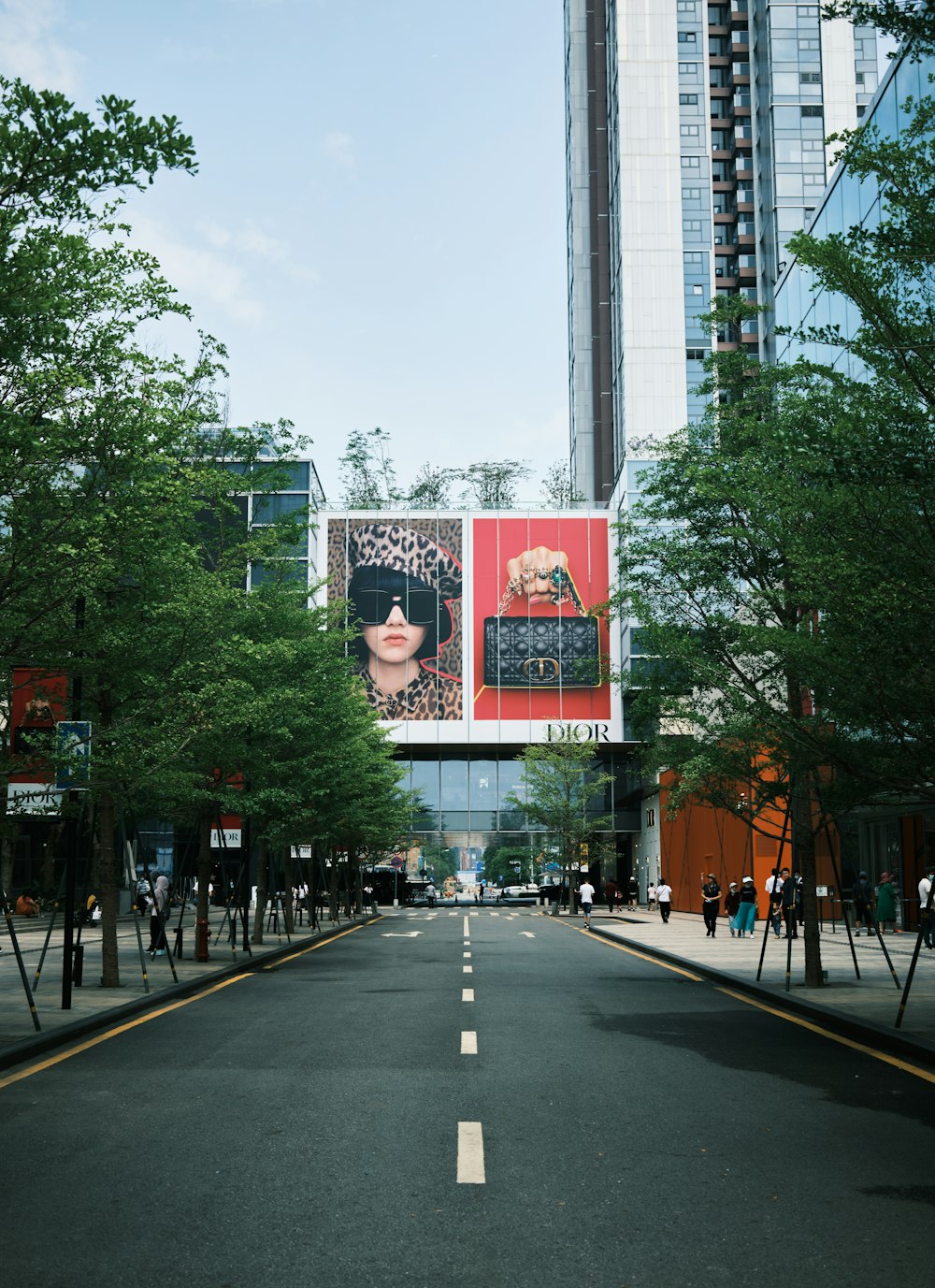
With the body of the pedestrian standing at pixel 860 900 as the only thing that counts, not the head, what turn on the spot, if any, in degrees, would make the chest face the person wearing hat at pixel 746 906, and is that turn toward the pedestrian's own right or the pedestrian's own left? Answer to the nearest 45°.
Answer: approximately 90° to the pedestrian's own left

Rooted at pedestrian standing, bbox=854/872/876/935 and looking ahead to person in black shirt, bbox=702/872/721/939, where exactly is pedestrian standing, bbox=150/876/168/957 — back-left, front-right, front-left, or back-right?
front-left

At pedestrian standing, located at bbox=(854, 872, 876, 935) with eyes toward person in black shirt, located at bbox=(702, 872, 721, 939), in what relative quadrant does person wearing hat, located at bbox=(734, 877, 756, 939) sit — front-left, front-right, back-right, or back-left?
front-left

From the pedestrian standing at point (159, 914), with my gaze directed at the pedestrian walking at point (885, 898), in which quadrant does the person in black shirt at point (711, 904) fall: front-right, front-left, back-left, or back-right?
front-left

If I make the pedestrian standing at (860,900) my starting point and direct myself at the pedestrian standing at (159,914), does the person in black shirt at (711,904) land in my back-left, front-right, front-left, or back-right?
front-right
